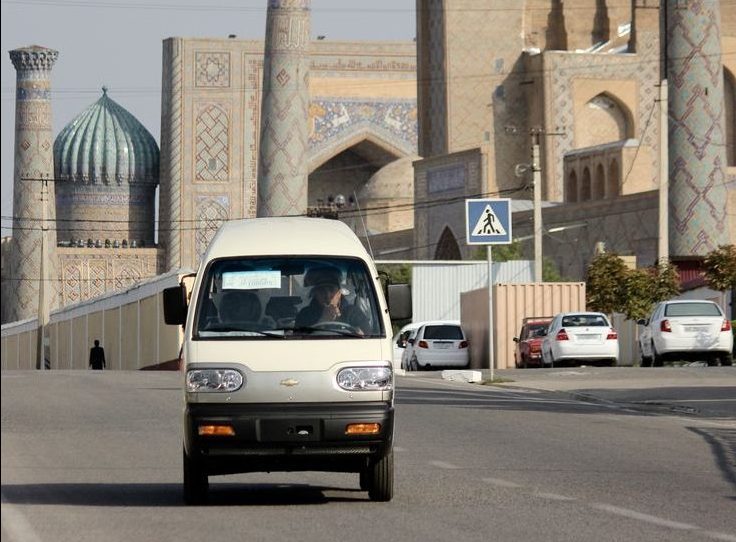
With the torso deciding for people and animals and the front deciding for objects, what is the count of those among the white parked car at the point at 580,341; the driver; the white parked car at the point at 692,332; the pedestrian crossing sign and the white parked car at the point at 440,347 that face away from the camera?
3

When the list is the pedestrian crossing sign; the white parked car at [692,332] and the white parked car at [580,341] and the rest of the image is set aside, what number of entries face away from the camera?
2

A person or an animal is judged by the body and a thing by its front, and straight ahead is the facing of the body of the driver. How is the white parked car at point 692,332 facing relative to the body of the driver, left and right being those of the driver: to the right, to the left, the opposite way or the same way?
the opposite way

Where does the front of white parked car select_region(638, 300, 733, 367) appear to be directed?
away from the camera

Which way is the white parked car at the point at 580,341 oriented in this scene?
away from the camera

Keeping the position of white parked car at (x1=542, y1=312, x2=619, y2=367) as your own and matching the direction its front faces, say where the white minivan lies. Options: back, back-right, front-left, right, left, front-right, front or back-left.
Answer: back

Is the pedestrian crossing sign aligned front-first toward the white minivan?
yes

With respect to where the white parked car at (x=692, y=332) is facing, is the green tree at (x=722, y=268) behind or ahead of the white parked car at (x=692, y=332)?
ahead

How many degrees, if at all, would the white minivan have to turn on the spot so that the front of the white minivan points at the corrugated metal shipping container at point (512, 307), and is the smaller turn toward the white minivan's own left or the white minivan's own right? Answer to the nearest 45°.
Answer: approximately 180°

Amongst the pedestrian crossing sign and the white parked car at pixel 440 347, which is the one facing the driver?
the pedestrian crossing sign

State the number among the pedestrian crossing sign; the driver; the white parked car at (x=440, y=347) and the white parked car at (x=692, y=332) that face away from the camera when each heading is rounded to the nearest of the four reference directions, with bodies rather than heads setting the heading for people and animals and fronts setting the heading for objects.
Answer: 2
